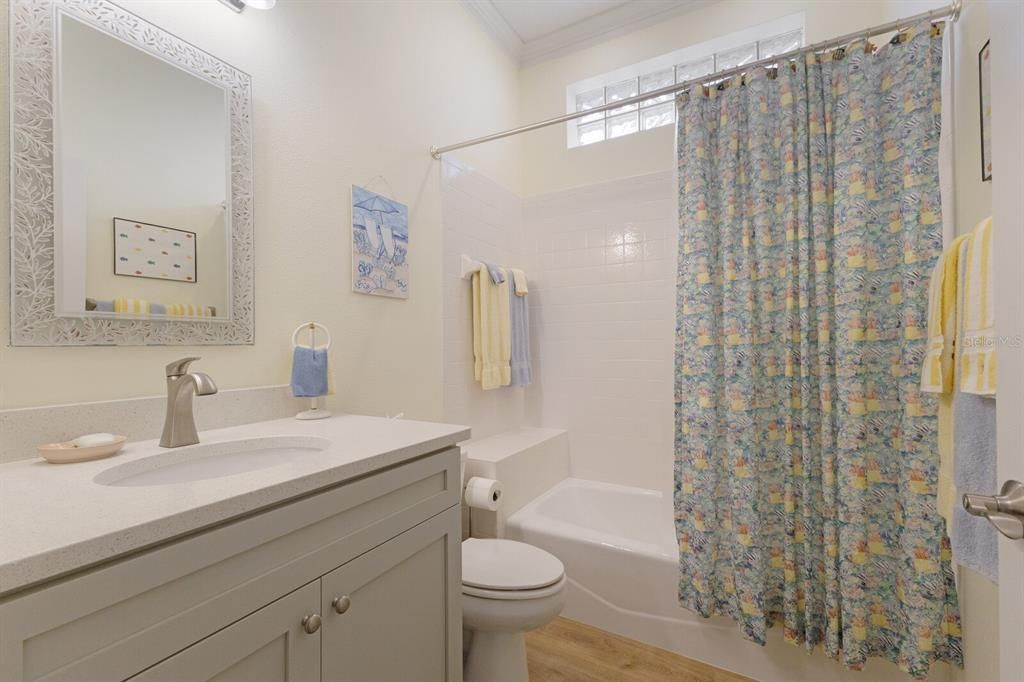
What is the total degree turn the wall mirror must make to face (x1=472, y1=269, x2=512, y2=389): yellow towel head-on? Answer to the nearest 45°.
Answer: approximately 45° to its left

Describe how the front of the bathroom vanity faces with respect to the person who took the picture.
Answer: facing the viewer and to the right of the viewer

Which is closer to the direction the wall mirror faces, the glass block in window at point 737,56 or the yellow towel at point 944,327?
the yellow towel

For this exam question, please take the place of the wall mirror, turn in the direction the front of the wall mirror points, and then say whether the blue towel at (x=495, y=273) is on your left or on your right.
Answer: on your left

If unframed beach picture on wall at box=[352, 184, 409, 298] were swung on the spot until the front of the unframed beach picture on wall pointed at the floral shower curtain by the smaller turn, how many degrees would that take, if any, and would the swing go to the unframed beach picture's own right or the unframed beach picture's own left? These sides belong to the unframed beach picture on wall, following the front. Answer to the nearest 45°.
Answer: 0° — it already faces it

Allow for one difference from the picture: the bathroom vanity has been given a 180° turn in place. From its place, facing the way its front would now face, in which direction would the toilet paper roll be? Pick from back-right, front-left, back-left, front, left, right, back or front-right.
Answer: right

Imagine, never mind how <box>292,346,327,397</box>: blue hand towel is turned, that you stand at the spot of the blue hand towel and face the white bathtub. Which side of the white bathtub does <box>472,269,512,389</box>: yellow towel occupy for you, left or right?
left

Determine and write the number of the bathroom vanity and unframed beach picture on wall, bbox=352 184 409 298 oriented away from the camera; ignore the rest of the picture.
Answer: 0

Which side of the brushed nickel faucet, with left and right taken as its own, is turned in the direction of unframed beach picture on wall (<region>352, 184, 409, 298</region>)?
left
